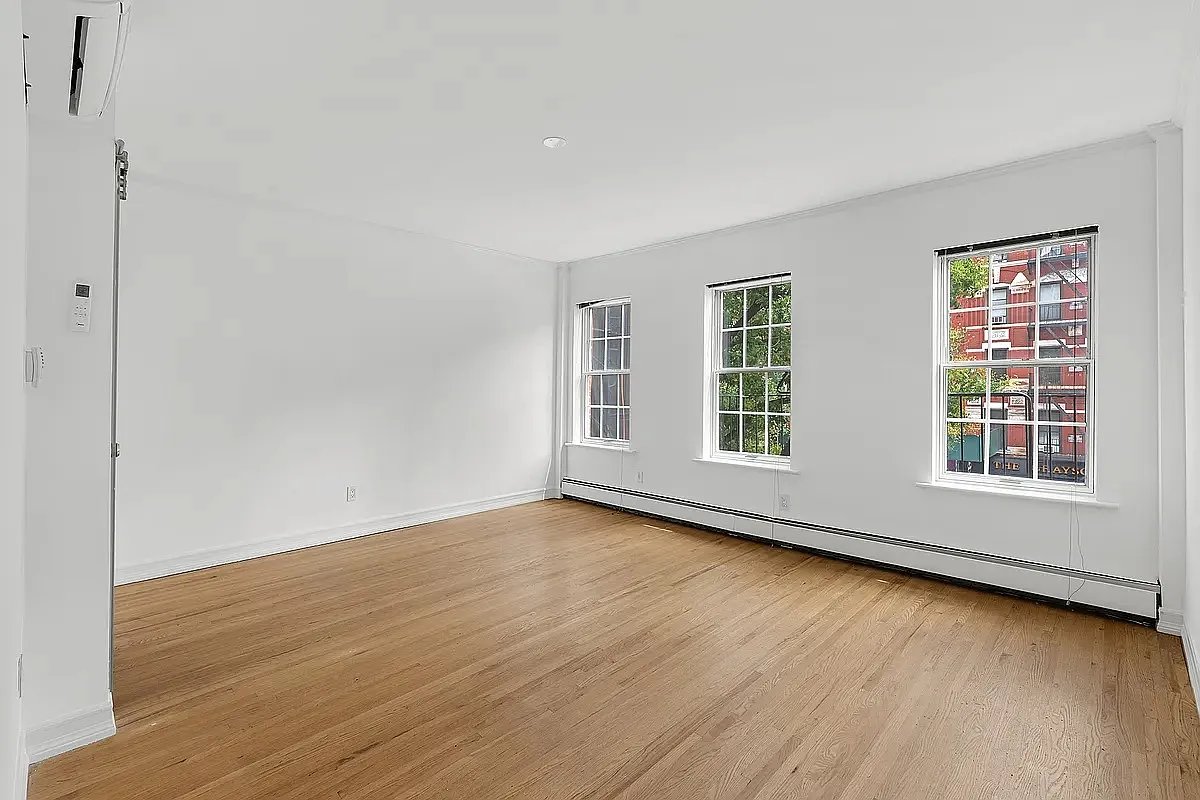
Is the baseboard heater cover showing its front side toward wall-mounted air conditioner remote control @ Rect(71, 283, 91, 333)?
yes

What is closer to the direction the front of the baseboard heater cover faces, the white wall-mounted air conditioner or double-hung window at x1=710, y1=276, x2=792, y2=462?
the white wall-mounted air conditioner

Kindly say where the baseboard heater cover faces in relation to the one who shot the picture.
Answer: facing the viewer and to the left of the viewer

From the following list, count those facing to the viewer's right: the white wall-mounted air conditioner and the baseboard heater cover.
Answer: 1

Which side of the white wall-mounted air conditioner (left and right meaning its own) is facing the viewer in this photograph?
right

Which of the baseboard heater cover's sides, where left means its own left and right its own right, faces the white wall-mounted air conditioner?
front
